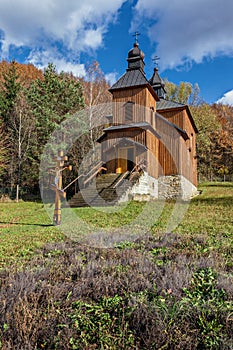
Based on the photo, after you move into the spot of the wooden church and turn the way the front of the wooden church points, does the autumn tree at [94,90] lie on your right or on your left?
on your right

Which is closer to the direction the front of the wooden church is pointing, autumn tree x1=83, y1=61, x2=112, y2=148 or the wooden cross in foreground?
the wooden cross in foreground

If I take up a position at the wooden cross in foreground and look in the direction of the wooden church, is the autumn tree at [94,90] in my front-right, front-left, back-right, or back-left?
front-left

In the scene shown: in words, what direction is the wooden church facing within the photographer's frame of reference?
facing the viewer and to the left of the viewer

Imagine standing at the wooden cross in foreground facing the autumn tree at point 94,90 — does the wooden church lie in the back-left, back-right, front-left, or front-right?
front-right

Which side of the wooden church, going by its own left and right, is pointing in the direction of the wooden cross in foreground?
front
